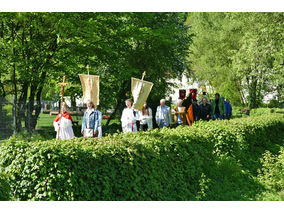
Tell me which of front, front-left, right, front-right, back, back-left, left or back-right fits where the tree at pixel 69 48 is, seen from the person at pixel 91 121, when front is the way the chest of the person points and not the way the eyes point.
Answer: back-right

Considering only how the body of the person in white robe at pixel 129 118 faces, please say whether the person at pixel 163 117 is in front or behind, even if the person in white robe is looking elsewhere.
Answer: behind

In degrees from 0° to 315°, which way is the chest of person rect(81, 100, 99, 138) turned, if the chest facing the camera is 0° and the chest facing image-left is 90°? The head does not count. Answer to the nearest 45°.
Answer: approximately 45°

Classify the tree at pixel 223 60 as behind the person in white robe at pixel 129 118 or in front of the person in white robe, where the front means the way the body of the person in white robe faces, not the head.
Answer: behind

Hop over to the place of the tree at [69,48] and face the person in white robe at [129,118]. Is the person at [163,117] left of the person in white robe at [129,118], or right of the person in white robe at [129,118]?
left

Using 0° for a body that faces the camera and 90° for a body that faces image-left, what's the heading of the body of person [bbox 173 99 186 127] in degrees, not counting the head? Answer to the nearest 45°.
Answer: approximately 45°

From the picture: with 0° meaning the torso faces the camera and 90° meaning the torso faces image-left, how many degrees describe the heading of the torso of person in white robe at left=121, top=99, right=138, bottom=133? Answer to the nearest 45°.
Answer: approximately 45°

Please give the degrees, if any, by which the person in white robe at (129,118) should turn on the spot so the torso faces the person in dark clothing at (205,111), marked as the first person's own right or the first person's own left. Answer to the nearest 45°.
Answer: approximately 180°
